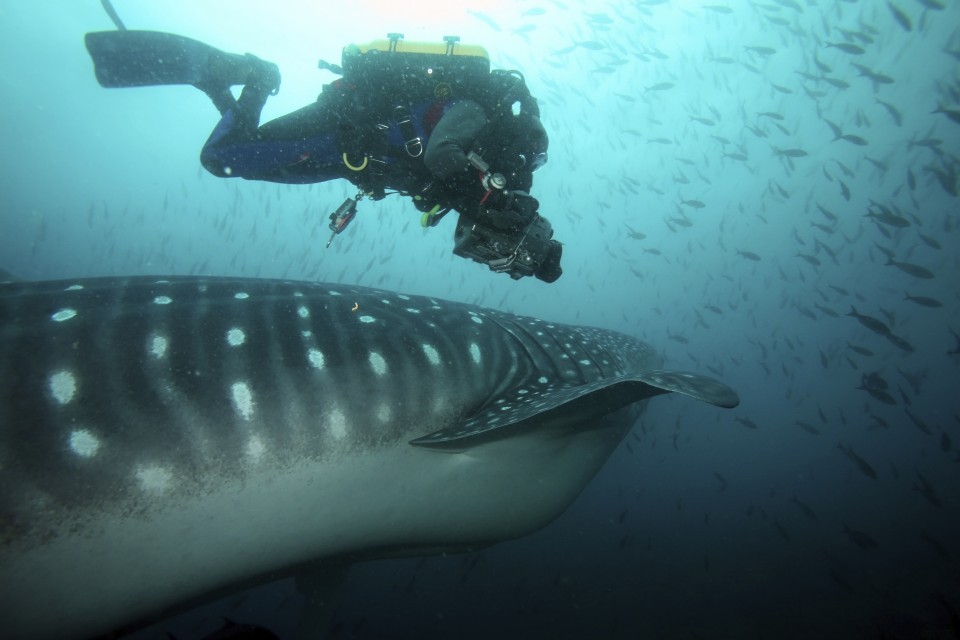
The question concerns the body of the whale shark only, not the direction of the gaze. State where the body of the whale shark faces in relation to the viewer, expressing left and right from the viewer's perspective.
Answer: facing away from the viewer and to the right of the viewer
